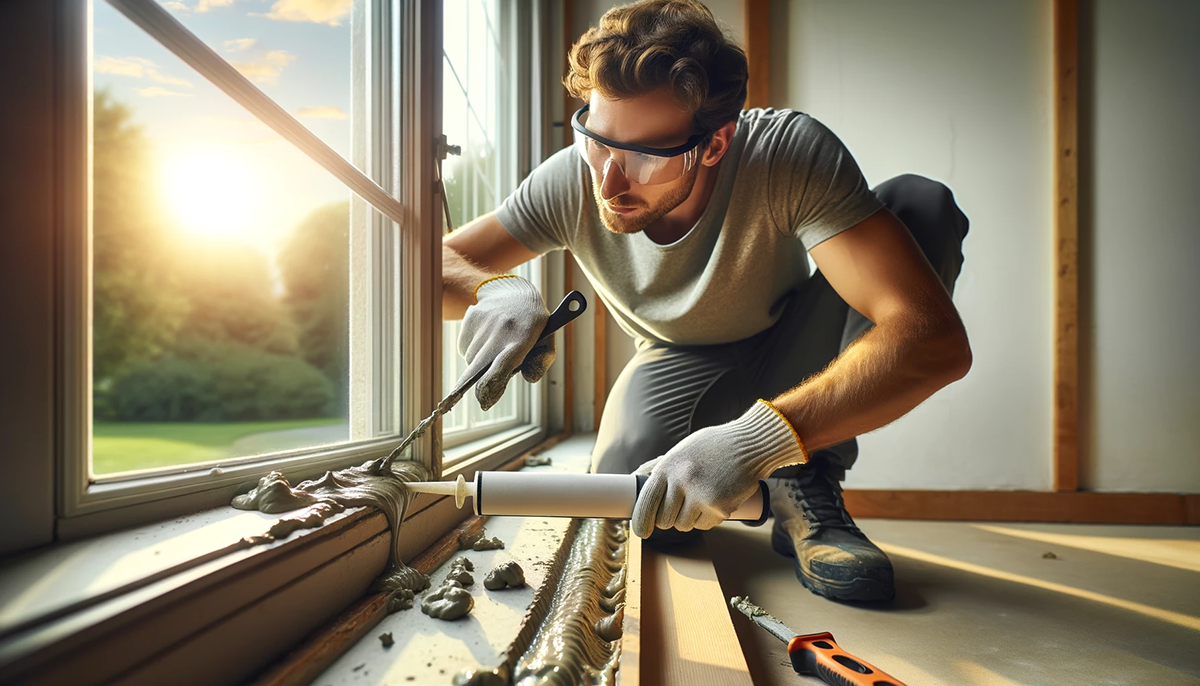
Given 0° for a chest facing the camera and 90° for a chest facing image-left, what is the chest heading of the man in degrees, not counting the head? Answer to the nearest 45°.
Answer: approximately 45°

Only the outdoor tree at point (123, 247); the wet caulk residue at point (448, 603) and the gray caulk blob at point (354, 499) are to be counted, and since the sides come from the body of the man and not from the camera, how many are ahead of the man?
3

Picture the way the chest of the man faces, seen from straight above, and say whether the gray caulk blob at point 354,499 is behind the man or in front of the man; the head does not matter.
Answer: in front

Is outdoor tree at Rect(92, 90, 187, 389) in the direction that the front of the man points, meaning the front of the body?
yes

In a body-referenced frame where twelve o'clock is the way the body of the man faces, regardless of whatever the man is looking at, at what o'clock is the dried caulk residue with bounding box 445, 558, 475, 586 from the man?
The dried caulk residue is roughly at 12 o'clock from the man.

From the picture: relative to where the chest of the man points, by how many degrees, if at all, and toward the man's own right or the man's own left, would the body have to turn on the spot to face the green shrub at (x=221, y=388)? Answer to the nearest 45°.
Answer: approximately 45° to the man's own right

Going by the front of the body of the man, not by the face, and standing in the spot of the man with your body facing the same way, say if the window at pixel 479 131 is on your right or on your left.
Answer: on your right

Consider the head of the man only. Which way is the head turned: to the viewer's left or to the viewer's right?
to the viewer's left

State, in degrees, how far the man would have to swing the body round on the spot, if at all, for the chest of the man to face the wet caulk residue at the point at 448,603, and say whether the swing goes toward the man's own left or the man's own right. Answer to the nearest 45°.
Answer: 0° — they already face it
